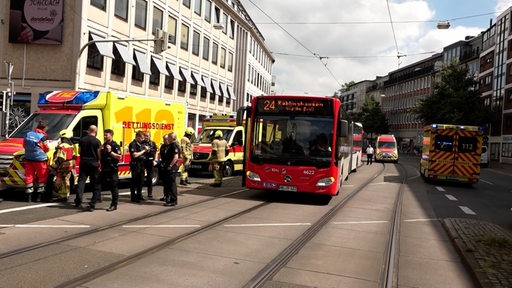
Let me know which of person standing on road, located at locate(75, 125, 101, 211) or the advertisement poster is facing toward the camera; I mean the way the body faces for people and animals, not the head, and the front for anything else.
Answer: the advertisement poster

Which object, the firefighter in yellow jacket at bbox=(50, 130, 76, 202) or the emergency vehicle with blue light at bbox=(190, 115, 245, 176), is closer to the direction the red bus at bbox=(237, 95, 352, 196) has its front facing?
the firefighter in yellow jacket

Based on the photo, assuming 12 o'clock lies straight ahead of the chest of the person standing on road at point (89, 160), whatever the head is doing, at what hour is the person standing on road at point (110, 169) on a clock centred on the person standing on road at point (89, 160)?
the person standing on road at point (110, 169) is roughly at 2 o'clock from the person standing on road at point (89, 160).

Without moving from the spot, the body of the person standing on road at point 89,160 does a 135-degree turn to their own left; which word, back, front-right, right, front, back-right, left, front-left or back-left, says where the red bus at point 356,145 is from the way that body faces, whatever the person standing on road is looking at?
back-right

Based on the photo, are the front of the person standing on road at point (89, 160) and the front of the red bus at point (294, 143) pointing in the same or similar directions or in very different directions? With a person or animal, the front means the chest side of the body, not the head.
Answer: very different directions

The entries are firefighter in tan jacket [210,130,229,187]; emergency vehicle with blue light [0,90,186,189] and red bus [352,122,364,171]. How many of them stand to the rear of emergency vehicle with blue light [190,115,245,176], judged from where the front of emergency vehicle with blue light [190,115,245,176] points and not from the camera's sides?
1

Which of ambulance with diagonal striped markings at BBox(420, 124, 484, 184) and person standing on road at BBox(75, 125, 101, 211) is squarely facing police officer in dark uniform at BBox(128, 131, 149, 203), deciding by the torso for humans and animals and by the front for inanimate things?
the person standing on road

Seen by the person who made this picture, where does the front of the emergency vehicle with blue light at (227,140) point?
facing the viewer and to the left of the viewer

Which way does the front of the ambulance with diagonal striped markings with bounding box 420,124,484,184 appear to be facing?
away from the camera

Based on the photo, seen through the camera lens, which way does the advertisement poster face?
facing the viewer

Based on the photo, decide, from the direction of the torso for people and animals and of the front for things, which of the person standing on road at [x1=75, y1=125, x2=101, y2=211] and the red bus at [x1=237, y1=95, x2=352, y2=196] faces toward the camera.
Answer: the red bus

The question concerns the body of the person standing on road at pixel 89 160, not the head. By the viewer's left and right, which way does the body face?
facing away from the viewer and to the right of the viewer

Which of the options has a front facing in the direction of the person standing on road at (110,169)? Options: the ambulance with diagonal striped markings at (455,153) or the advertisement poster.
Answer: the advertisement poster

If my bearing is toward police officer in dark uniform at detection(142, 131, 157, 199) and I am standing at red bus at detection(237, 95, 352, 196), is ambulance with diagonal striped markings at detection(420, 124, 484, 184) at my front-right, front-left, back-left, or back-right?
back-right

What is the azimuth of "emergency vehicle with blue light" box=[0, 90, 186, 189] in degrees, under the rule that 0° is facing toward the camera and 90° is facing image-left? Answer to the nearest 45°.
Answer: approximately 45°

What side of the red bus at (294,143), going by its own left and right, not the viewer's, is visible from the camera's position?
front
